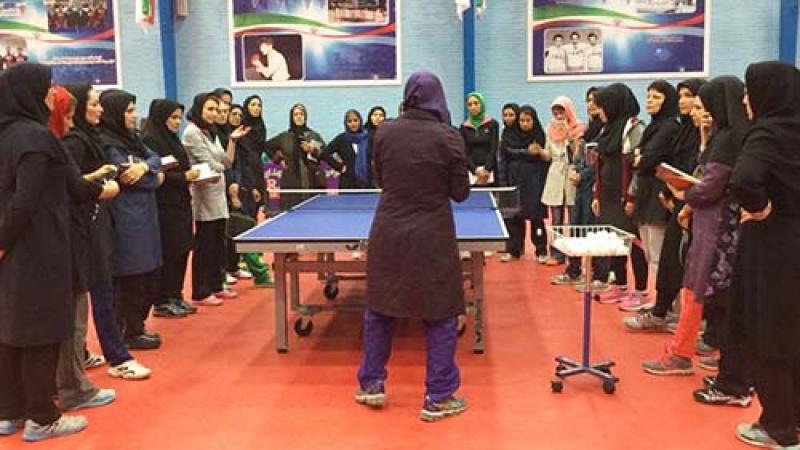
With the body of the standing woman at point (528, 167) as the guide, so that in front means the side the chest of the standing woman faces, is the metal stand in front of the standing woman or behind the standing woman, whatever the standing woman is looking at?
in front

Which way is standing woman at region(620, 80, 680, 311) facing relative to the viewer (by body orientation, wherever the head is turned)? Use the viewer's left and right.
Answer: facing to the left of the viewer

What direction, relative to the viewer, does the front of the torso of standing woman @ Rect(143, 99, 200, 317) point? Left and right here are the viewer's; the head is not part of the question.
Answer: facing to the right of the viewer

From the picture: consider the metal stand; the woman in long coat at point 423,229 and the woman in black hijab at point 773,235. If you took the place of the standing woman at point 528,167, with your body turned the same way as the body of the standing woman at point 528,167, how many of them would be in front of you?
3

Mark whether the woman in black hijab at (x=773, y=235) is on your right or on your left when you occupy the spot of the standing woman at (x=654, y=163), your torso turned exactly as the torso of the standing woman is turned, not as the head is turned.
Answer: on your left

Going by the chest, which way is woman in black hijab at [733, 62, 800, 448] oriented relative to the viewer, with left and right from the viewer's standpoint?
facing away from the viewer and to the left of the viewer

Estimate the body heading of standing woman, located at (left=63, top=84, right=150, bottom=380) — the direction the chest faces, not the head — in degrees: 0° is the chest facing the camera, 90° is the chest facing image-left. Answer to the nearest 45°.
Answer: approximately 270°

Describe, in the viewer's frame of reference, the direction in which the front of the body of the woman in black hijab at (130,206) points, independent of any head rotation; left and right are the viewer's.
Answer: facing to the right of the viewer

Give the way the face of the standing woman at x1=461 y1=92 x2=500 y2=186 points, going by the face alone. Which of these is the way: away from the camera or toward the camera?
toward the camera

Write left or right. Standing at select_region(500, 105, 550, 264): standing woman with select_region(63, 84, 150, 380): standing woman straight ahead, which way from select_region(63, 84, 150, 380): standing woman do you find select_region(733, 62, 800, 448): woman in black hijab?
left

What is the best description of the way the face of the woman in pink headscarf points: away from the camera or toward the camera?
toward the camera

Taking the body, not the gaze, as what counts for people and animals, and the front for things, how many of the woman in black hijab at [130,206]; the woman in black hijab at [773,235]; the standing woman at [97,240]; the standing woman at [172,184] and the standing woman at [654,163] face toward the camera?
0

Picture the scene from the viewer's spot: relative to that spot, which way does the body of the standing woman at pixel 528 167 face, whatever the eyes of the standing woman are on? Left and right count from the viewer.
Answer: facing the viewer

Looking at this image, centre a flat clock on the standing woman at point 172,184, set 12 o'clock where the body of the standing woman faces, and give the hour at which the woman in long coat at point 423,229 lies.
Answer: The woman in long coat is roughly at 2 o'clock from the standing woman.

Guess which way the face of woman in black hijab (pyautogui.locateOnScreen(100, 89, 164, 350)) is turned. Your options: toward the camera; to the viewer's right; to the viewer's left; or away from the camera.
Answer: to the viewer's right
